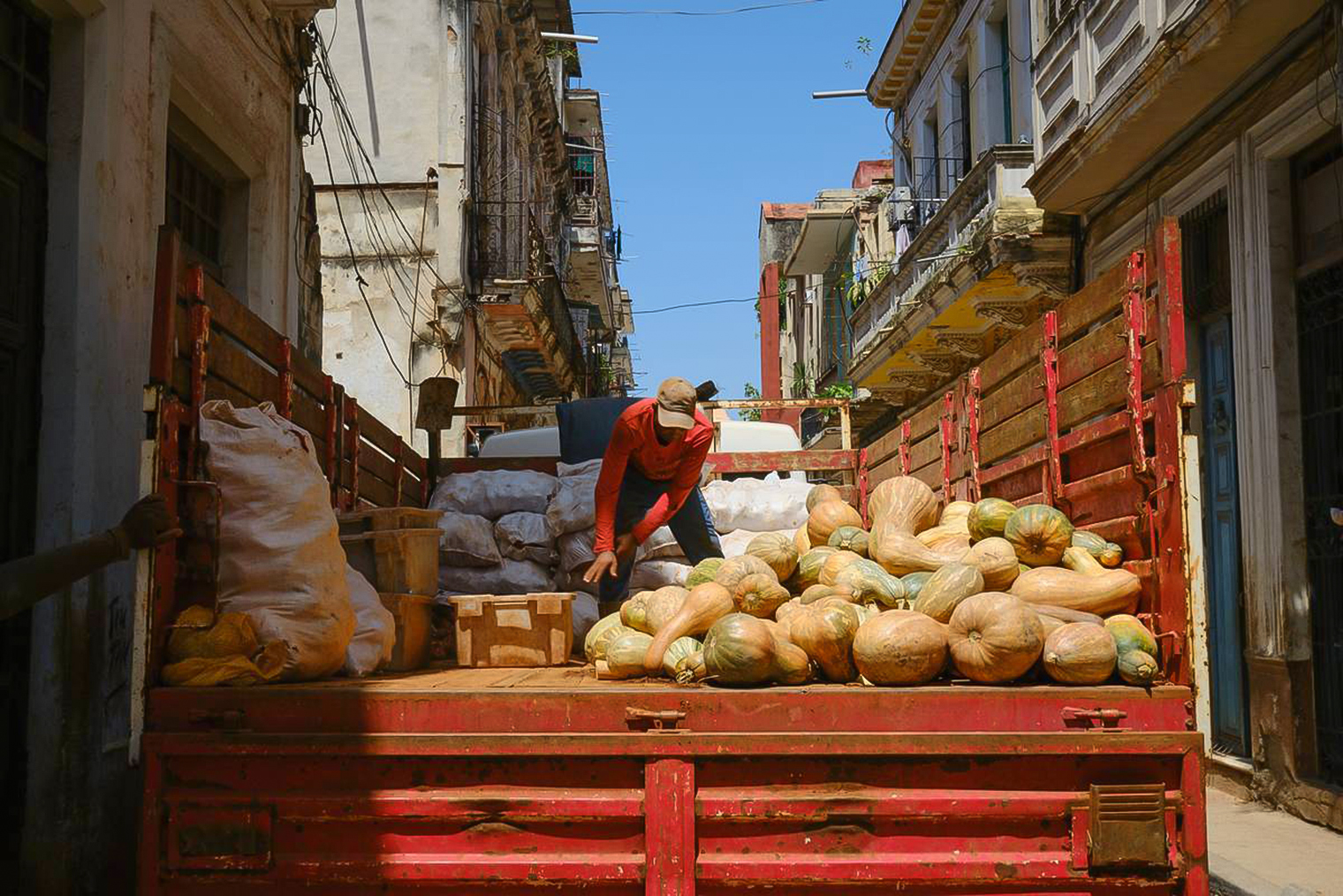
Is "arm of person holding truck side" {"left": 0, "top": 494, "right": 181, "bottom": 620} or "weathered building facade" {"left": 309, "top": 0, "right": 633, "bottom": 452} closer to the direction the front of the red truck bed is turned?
the weathered building facade

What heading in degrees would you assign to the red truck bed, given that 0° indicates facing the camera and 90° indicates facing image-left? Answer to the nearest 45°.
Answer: approximately 180°

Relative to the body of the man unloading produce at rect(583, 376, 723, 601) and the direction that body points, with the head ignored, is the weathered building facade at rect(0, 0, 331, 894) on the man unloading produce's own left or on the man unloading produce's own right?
on the man unloading produce's own right

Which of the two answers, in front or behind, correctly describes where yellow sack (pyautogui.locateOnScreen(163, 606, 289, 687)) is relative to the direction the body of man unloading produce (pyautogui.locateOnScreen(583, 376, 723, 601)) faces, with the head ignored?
in front

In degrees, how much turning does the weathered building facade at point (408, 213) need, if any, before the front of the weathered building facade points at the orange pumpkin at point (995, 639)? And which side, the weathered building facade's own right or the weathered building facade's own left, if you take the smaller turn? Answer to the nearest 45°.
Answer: approximately 90° to the weathered building facade's own right

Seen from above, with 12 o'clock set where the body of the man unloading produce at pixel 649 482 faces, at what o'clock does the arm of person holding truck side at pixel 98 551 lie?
the arm of person holding truck side at pixel 98 551 is roughly at 1 o'clock from the man unloading produce at pixel 649 482.

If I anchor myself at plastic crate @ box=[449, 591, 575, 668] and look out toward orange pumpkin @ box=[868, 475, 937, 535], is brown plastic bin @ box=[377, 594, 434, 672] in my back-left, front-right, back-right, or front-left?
back-left

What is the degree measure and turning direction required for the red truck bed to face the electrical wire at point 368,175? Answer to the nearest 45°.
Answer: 0° — it already faces it

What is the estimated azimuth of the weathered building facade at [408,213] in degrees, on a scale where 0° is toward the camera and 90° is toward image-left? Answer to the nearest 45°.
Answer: approximately 270°

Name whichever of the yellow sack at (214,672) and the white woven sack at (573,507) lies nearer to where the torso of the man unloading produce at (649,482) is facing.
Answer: the yellow sack

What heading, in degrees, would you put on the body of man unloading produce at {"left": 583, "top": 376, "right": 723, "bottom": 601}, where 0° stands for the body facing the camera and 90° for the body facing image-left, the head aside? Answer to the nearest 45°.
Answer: approximately 0°

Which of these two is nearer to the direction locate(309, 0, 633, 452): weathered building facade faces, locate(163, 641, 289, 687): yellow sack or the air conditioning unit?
the air conditioning unit

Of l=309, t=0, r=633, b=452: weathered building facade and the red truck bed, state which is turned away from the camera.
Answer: the red truck bed
